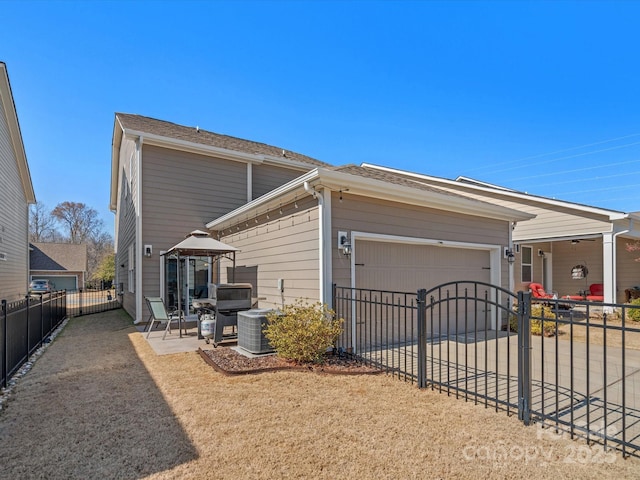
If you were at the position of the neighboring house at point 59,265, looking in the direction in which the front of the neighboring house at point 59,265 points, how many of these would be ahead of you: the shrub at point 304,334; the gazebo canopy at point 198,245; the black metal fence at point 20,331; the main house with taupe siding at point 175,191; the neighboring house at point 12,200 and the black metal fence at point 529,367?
6

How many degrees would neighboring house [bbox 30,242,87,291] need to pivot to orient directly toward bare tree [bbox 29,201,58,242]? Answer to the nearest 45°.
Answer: approximately 180°

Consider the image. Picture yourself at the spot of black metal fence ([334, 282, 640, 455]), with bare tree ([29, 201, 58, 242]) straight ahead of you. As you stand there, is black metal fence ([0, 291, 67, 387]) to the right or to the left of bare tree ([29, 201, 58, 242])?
left

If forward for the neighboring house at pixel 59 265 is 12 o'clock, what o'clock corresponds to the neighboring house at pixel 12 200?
the neighboring house at pixel 12 200 is roughly at 12 o'clock from the neighboring house at pixel 59 265.

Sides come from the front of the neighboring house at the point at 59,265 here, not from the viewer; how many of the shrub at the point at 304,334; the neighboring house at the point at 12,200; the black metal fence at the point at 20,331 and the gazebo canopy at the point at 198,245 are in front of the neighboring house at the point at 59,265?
4

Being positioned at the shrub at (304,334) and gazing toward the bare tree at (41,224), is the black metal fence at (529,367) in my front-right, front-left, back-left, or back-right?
back-right

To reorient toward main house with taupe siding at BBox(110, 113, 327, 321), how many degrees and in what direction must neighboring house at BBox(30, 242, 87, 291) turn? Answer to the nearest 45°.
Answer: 0° — it already faces it

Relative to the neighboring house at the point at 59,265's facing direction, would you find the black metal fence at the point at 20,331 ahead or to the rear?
ahead

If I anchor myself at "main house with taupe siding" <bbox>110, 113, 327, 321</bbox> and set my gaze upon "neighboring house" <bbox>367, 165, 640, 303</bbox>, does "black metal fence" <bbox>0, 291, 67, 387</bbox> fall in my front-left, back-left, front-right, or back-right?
back-right

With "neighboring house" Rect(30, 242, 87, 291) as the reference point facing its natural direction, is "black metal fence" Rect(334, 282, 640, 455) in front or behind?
in front

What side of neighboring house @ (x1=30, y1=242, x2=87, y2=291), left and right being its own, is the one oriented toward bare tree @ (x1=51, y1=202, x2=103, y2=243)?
back

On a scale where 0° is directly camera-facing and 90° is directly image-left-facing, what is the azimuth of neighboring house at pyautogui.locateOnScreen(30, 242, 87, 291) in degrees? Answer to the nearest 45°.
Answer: approximately 0°

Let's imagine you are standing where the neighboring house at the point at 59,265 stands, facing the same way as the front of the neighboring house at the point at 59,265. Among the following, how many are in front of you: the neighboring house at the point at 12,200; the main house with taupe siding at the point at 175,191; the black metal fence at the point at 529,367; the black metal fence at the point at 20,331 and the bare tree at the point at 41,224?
4
